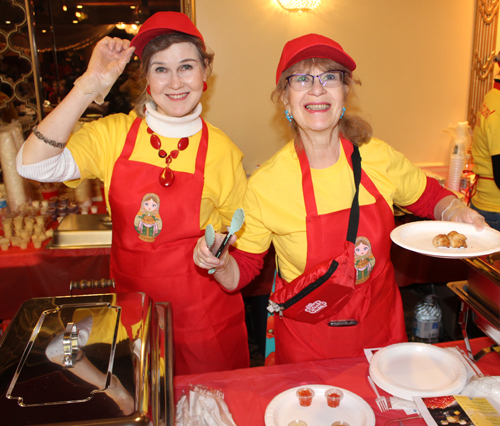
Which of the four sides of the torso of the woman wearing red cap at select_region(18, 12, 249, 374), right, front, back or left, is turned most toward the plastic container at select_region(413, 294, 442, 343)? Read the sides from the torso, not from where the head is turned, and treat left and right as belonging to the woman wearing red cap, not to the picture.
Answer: left

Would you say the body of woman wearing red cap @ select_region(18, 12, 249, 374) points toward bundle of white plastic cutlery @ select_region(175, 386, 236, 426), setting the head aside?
yes

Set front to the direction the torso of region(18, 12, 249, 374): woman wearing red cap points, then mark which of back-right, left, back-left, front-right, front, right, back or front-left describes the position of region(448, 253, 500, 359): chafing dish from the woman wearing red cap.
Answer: front-left

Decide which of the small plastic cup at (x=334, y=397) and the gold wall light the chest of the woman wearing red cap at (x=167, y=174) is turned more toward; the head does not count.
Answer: the small plastic cup

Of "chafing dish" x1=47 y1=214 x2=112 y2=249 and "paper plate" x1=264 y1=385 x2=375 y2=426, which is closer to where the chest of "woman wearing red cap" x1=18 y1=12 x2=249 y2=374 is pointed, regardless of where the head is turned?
the paper plate

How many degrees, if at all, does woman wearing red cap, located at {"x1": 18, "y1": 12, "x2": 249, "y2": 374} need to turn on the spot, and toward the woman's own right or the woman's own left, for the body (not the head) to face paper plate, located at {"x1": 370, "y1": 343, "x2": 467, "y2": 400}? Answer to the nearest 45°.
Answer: approximately 45° to the woman's own left

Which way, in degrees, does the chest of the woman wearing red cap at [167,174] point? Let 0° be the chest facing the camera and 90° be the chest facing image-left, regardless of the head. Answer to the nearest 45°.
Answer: approximately 0°

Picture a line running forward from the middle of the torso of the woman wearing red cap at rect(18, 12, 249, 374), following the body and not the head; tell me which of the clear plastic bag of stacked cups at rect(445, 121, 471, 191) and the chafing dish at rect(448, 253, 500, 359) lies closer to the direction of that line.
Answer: the chafing dish

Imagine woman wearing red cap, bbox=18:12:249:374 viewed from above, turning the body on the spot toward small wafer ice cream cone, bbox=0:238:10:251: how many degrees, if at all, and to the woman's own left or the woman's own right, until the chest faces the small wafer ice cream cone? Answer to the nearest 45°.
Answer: approximately 135° to the woman's own right
